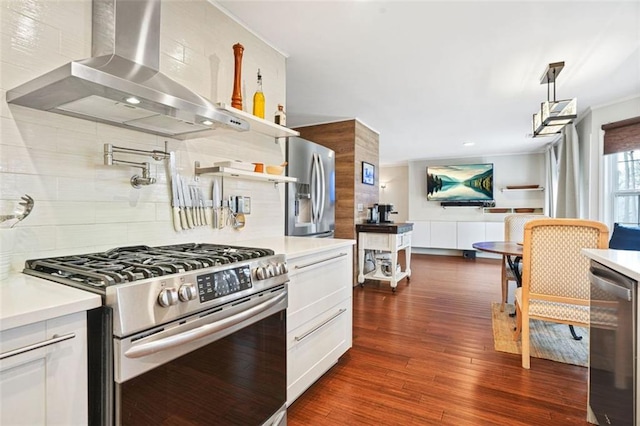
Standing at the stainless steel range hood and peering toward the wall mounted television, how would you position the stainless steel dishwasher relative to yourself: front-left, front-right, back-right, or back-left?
front-right

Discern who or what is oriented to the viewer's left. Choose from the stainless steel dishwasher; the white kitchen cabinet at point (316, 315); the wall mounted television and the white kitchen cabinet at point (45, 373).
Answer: the stainless steel dishwasher

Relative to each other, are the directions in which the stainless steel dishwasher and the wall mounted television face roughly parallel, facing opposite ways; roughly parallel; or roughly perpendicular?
roughly perpendicular

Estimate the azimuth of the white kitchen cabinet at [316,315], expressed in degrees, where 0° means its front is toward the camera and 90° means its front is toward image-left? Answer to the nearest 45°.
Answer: approximately 315°

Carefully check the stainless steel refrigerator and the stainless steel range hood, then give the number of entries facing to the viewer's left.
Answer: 0

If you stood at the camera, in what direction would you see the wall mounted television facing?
facing the viewer

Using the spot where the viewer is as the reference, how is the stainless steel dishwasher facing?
facing to the left of the viewer

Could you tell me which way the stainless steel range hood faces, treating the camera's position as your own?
facing the viewer and to the right of the viewer

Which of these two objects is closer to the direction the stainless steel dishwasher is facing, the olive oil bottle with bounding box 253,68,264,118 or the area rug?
the olive oil bottle

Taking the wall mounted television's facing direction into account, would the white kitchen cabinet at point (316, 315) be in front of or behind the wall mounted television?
in front

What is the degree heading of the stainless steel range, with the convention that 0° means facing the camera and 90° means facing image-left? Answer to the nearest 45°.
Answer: approximately 315°

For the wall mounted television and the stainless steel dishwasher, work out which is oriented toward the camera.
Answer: the wall mounted television

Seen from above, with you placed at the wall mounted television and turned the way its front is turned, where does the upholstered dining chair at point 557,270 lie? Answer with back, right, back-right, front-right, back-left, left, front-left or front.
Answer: front

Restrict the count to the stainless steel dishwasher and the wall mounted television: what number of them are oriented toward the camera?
1
